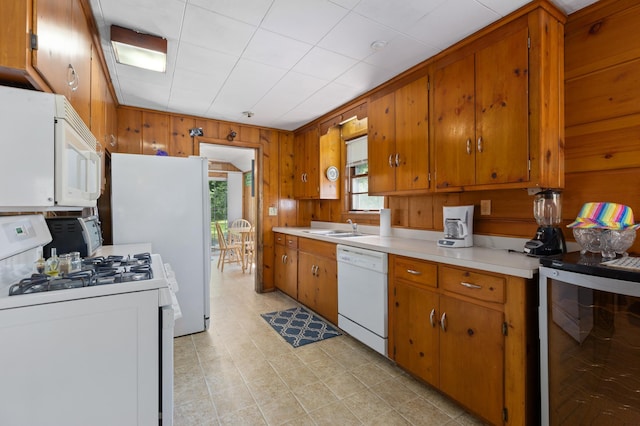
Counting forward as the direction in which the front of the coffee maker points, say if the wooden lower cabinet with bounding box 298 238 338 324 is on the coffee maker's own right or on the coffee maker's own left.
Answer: on the coffee maker's own right

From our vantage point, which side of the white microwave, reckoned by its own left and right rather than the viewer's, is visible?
right

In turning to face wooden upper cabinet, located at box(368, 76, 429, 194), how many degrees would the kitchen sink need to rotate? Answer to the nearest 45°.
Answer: approximately 90° to its left

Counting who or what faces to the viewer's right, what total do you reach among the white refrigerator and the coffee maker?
1

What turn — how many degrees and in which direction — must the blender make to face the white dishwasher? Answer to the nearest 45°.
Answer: approximately 45° to its right

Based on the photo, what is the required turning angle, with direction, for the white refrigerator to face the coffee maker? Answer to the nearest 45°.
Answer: approximately 45° to its right

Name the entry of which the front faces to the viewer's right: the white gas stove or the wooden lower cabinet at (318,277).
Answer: the white gas stove

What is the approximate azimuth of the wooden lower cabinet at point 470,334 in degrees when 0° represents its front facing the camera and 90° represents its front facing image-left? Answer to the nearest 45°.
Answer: approximately 45°

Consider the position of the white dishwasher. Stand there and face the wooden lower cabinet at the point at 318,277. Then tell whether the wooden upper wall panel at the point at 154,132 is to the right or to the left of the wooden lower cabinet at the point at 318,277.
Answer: left

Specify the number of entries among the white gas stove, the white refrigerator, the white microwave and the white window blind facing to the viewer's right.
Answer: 3

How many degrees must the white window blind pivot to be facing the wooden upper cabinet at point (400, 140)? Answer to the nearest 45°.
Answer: approximately 45° to its left
